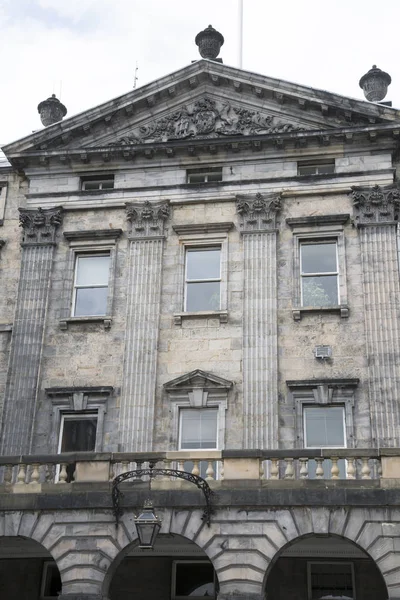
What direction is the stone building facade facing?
toward the camera
